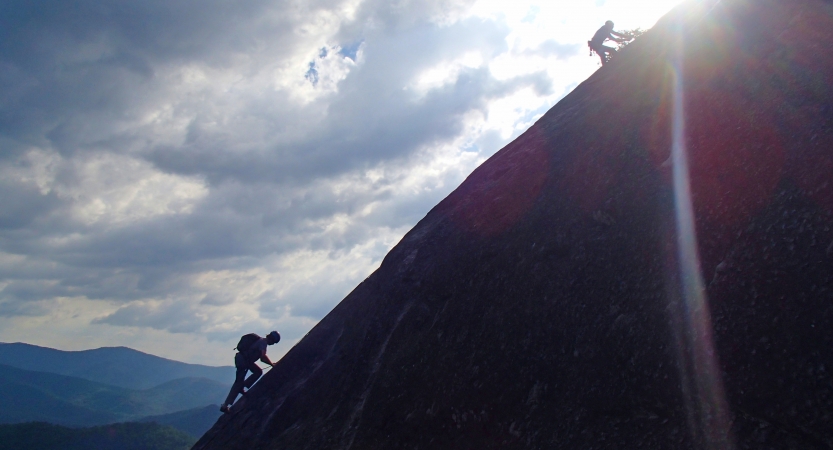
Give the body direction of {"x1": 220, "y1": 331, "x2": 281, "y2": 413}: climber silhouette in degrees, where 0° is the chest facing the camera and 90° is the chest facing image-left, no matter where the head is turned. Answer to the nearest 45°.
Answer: approximately 270°

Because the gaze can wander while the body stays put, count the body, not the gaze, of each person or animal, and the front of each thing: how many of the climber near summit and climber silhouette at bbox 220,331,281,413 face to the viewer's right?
2

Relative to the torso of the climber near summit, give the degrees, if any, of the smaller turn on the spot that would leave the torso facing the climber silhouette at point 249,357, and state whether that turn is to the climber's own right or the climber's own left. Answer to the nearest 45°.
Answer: approximately 135° to the climber's own right

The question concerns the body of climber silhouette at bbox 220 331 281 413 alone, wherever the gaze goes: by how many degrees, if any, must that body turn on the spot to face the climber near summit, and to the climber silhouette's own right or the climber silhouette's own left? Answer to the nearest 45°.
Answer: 0° — they already face them

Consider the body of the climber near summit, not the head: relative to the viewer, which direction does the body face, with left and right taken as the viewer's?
facing to the right of the viewer
